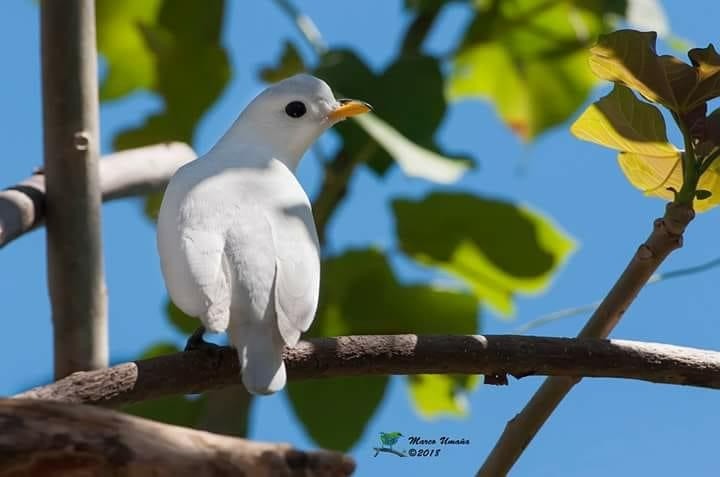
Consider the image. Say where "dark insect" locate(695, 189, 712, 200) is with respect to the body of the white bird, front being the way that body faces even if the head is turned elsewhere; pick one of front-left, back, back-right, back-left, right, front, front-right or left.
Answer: right

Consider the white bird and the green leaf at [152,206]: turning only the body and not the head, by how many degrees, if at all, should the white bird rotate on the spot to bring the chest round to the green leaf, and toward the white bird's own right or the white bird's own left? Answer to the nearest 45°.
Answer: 0° — it already faces it

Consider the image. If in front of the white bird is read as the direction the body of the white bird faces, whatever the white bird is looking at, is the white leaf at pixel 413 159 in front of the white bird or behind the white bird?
in front

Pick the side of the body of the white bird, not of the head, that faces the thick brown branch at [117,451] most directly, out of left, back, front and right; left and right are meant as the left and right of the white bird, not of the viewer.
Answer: back

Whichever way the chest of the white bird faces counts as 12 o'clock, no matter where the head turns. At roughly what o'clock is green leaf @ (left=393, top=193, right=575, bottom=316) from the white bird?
The green leaf is roughly at 1 o'clock from the white bird.

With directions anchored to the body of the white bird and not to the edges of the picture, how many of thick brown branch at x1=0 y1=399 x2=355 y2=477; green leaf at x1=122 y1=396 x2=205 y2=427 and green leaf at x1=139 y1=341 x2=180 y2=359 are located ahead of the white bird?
2

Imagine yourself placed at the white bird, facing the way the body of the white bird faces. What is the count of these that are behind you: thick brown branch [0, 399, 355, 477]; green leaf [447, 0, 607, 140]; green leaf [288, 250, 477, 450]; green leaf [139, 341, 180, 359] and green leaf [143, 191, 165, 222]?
1

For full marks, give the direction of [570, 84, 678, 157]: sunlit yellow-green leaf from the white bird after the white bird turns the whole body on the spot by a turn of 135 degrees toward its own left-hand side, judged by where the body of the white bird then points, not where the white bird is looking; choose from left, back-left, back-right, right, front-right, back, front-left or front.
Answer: back-left

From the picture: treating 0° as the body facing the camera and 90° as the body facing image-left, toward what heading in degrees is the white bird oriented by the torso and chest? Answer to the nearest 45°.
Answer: approximately 180°

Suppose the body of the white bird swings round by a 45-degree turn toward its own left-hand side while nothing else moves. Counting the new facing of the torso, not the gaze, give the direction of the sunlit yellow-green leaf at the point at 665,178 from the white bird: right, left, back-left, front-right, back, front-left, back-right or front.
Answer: back-right

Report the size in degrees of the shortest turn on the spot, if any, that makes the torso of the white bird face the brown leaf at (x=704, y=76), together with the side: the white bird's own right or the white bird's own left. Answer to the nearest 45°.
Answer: approximately 90° to the white bird's own right

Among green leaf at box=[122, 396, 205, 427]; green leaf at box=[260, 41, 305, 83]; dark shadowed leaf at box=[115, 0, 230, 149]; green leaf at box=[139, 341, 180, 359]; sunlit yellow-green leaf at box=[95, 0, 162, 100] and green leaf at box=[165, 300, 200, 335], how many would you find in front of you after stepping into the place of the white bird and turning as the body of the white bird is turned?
6

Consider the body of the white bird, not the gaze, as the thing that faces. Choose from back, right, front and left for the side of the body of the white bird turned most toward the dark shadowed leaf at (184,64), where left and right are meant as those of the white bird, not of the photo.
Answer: front
